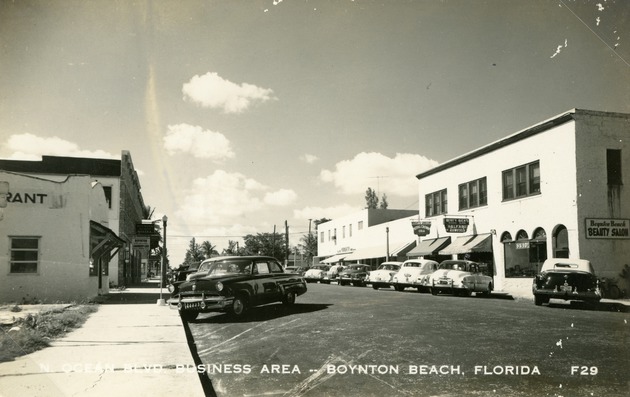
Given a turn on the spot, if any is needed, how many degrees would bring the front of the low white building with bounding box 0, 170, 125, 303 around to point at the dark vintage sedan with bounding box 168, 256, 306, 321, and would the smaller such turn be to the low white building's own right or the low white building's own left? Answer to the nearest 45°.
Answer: approximately 45° to the low white building's own right

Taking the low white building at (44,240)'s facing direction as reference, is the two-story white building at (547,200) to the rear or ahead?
ahead

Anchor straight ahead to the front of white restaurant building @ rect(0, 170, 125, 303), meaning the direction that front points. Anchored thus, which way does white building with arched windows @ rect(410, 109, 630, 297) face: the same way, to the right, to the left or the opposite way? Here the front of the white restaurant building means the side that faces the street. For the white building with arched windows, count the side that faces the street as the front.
the opposite way

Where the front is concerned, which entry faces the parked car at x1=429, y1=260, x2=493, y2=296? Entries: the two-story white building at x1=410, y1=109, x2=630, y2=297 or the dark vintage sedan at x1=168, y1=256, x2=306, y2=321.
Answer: the two-story white building
